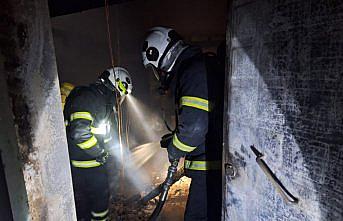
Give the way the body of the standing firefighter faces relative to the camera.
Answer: to the viewer's left

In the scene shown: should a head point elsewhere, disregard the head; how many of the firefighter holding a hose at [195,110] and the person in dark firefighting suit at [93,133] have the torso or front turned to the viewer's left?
1

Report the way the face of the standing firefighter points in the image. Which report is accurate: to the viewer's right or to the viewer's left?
to the viewer's left

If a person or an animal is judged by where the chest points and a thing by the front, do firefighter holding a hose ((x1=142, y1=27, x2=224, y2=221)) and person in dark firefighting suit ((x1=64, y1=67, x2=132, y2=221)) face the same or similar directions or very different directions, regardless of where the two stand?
very different directions

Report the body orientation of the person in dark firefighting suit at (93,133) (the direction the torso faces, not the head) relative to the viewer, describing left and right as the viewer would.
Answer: facing to the right of the viewer
